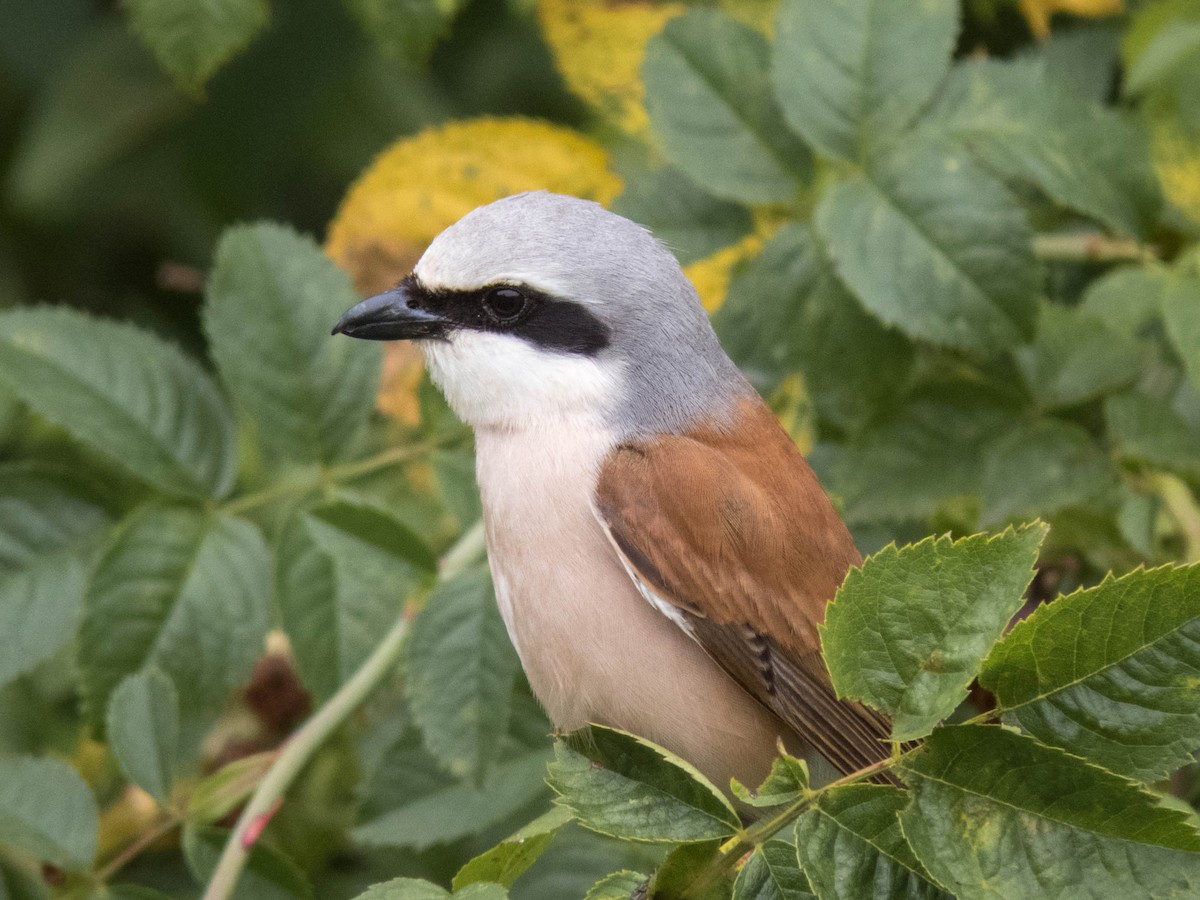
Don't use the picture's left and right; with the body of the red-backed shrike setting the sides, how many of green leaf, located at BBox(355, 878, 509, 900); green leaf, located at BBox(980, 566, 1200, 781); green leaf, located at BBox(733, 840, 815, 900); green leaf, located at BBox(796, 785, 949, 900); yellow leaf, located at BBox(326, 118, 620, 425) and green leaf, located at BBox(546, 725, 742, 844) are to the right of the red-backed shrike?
1

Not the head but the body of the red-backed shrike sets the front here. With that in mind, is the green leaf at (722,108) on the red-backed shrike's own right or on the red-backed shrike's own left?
on the red-backed shrike's own right

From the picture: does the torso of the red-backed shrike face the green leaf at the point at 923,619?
no

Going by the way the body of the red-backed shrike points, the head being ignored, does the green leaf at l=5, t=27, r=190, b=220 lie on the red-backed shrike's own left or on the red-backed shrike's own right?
on the red-backed shrike's own right

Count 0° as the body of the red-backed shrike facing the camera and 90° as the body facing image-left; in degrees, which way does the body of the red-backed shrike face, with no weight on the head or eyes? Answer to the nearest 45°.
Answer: approximately 90°

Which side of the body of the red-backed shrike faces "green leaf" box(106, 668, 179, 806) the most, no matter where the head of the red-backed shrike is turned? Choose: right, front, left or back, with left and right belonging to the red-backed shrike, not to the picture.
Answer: front

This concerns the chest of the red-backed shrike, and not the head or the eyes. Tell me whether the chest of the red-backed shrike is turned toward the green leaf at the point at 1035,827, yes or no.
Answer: no

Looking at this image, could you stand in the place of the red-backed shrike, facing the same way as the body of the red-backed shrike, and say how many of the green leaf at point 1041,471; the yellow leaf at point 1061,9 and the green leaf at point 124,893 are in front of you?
1

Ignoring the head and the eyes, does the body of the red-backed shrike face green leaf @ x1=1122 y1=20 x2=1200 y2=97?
no

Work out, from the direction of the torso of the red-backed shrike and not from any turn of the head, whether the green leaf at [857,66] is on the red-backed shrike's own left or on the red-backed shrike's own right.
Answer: on the red-backed shrike's own right

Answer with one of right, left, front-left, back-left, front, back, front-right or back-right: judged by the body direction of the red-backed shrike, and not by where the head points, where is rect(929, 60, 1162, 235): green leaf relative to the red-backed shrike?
back-right

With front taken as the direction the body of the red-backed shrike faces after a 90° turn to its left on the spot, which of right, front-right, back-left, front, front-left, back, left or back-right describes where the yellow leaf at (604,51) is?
back

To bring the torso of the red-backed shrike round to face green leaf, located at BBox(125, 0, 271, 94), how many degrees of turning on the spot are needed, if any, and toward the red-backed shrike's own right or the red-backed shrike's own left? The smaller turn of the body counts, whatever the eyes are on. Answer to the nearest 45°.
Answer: approximately 45° to the red-backed shrike's own right
